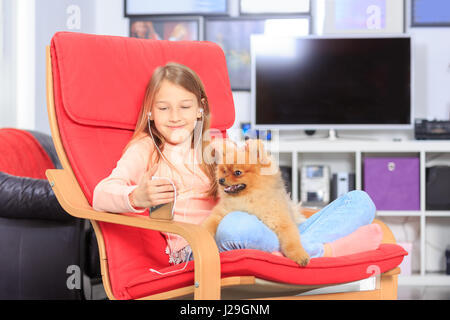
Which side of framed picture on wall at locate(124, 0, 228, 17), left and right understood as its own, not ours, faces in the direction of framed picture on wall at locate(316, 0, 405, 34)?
left

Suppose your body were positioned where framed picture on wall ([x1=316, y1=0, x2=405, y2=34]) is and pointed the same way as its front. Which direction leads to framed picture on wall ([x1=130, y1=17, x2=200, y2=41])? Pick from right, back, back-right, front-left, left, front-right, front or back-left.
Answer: right

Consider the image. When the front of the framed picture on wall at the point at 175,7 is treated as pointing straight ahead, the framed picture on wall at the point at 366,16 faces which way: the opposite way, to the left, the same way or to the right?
the same way

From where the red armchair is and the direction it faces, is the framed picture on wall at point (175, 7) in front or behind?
behind

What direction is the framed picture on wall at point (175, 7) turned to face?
toward the camera

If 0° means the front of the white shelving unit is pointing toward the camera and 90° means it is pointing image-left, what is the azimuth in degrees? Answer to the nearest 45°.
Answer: approximately 0°

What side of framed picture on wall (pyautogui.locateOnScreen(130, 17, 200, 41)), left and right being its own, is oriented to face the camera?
front

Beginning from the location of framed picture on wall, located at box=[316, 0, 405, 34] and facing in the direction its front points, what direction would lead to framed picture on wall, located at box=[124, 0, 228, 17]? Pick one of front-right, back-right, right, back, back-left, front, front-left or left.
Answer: right

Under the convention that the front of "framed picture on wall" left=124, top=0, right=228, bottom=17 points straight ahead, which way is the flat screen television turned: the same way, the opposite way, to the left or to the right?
the same way

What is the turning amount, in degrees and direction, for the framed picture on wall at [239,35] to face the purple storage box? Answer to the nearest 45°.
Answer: approximately 45° to its left

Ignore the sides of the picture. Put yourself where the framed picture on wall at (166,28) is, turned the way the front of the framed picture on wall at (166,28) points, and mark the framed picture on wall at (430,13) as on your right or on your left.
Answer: on your left
